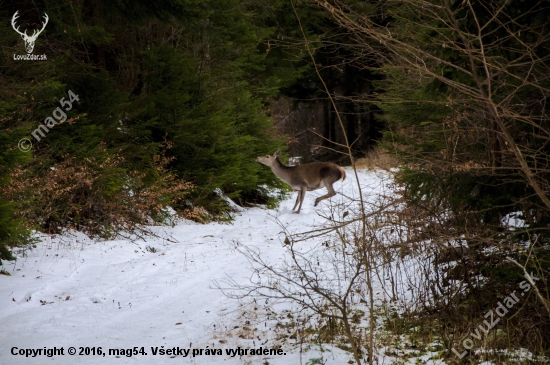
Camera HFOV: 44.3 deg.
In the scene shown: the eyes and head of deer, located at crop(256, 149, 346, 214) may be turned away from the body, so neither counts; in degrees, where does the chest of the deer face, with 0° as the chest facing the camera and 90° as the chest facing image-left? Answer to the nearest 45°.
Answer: approximately 90°
